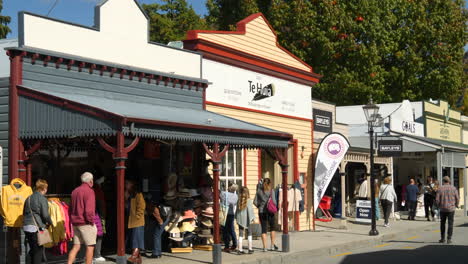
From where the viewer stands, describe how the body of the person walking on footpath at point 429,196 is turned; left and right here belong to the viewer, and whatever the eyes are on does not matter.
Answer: facing the viewer

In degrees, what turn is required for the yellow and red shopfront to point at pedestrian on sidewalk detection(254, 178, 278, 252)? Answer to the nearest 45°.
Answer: approximately 45° to its right

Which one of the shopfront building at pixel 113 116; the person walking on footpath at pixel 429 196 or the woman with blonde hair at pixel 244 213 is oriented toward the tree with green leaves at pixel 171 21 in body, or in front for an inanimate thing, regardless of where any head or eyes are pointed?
the woman with blonde hair

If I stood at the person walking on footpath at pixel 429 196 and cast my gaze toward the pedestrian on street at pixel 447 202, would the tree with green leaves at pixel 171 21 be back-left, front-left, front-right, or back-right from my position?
back-right

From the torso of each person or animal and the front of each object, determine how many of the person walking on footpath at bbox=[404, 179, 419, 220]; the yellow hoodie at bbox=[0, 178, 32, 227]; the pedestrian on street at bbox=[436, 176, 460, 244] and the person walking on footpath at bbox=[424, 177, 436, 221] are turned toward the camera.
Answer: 2

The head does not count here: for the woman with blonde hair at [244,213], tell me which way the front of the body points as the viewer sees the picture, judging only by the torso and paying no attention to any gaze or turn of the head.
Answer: away from the camera

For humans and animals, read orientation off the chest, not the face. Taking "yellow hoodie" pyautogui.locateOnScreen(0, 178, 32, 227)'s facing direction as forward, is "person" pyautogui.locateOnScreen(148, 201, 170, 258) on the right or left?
on its left
